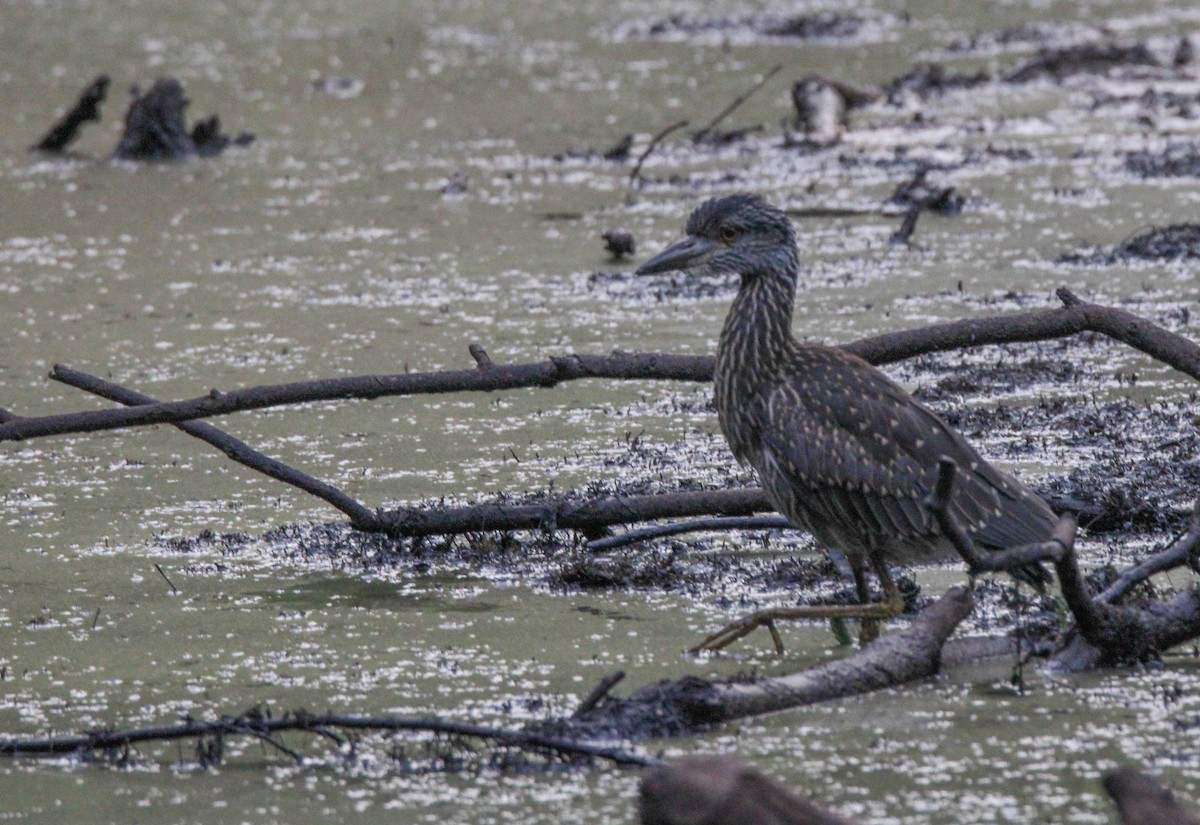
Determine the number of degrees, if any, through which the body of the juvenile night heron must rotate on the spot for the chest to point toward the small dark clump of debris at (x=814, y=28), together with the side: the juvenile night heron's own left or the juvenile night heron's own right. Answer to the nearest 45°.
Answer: approximately 90° to the juvenile night heron's own right

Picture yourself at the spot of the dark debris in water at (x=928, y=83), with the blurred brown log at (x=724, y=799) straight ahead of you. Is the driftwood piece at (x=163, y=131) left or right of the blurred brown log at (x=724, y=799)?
right

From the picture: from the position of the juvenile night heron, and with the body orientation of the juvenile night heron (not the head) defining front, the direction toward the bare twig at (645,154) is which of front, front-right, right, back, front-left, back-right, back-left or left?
right

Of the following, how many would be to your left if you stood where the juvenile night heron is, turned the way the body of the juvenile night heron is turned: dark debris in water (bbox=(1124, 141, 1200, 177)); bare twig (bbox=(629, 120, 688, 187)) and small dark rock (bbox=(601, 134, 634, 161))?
0

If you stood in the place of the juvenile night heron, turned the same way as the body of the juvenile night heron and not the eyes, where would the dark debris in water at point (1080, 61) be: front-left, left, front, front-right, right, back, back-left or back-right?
right

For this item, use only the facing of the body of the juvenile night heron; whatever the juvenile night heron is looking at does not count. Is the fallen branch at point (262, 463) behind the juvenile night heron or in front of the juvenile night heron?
in front

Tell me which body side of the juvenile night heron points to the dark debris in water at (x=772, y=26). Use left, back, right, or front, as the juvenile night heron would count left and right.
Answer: right

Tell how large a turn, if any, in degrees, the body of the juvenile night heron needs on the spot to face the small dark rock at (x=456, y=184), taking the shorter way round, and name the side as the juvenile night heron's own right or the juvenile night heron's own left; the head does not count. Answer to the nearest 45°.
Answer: approximately 90° to the juvenile night heron's own right

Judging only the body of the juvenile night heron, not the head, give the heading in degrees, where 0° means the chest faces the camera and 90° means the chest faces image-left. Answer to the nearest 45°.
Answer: approximately 90°

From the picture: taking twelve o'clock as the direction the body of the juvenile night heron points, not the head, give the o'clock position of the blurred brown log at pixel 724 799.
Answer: The blurred brown log is roughly at 9 o'clock from the juvenile night heron.

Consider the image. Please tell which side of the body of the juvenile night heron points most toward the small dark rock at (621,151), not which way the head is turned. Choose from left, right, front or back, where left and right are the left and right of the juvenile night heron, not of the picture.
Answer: right

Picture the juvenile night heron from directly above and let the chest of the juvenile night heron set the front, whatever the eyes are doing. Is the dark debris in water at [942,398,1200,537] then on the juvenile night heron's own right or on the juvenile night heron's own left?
on the juvenile night heron's own right

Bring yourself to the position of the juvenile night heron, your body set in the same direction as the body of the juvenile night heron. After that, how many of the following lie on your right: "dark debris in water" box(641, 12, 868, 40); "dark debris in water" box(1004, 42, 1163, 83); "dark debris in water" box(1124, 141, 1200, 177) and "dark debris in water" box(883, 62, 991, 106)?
4

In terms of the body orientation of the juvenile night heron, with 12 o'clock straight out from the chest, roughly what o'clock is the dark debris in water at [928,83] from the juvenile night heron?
The dark debris in water is roughly at 3 o'clock from the juvenile night heron.
